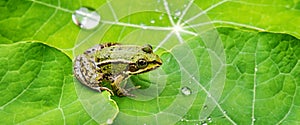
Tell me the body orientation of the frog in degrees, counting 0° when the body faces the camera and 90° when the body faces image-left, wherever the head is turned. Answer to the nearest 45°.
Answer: approximately 270°
